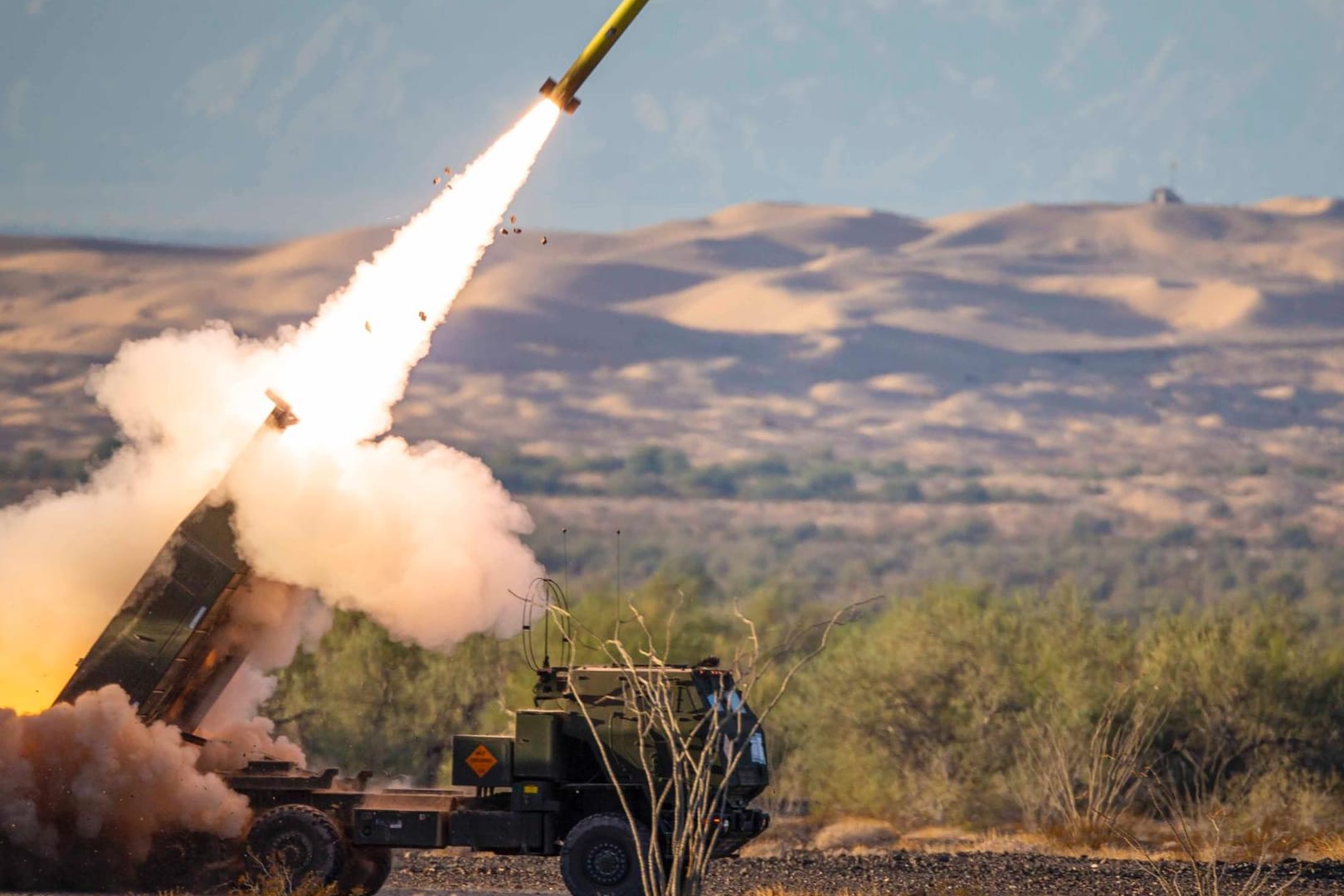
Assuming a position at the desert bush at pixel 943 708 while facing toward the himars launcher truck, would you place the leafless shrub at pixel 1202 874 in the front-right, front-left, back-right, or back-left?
front-left

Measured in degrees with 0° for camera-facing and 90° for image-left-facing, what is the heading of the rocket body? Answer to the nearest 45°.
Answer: approximately 270°
